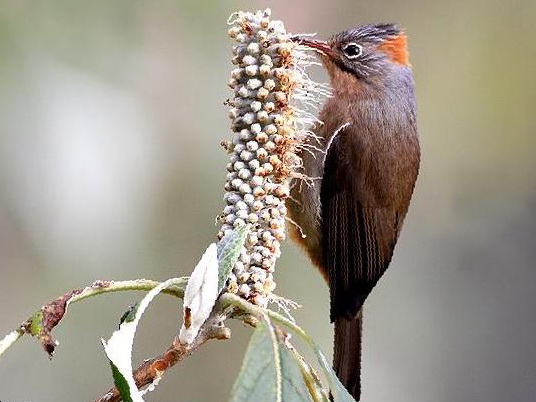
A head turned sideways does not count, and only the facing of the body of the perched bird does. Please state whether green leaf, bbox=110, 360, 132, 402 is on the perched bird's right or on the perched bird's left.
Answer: on the perched bird's left

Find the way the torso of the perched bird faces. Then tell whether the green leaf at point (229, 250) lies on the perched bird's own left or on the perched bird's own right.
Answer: on the perched bird's own left

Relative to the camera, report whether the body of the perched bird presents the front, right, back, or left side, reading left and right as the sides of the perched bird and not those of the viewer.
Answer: left
